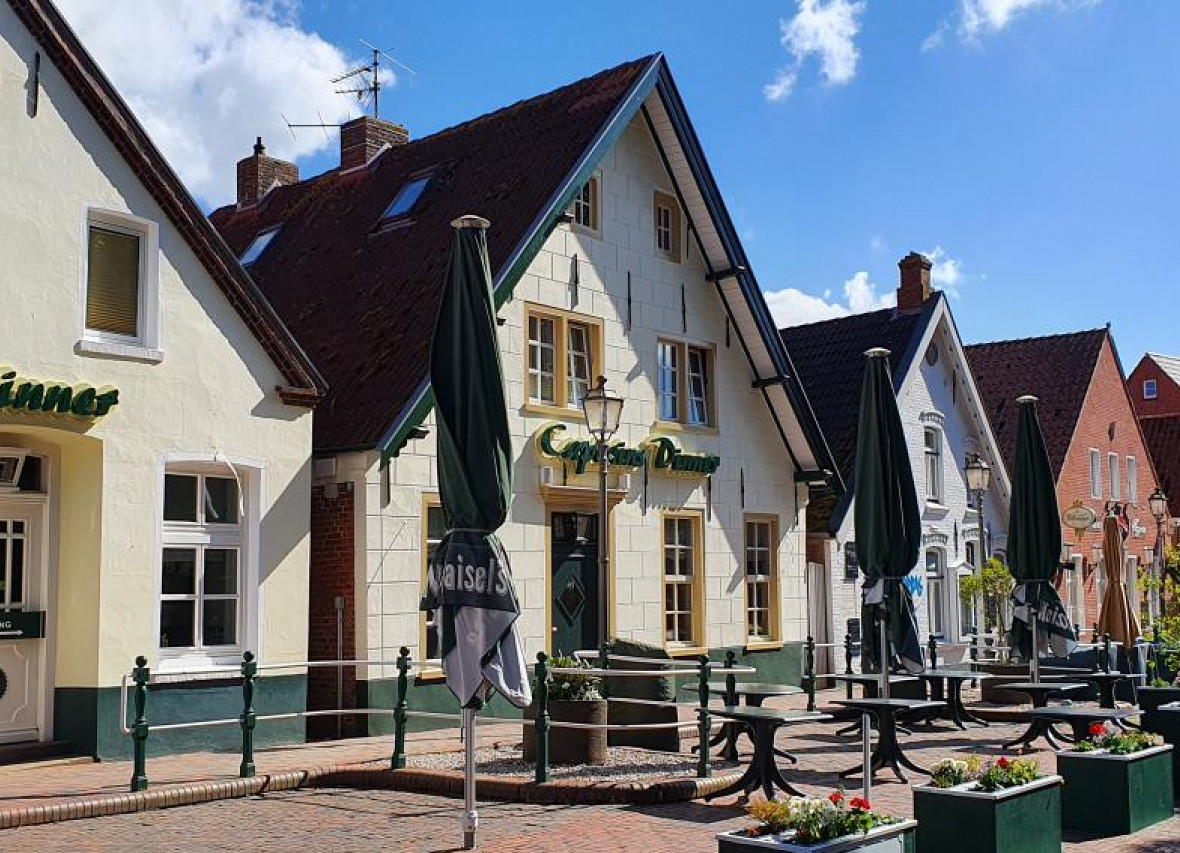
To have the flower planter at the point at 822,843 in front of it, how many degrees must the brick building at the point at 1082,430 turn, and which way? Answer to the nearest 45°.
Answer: approximately 45° to its right

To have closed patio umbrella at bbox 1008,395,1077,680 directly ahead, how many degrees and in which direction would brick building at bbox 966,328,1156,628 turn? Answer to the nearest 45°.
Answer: approximately 45° to its right

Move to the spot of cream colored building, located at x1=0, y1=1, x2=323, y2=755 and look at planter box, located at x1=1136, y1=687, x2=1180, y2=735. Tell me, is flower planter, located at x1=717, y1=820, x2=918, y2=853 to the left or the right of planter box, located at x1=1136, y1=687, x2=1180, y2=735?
right
